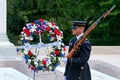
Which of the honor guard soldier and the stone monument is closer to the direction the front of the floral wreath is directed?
the honor guard soldier

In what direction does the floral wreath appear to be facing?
toward the camera

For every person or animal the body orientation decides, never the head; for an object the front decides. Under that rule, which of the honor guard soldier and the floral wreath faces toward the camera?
the floral wreath

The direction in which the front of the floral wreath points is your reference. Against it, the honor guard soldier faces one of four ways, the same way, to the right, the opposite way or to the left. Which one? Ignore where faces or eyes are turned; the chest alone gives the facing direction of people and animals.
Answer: to the right

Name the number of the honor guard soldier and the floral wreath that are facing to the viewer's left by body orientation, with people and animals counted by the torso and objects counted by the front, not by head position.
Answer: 1

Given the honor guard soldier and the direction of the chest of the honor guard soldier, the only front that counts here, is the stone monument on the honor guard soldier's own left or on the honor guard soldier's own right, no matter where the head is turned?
on the honor guard soldier's own right

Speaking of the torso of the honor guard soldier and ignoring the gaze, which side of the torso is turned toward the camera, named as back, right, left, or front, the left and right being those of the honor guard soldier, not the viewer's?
left
